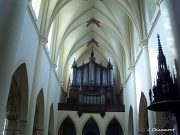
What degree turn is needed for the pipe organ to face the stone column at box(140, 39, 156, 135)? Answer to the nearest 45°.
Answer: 0° — it already faces it

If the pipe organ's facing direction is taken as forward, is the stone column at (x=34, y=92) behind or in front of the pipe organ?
in front

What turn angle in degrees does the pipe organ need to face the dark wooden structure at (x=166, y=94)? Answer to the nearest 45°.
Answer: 0° — it already faces it

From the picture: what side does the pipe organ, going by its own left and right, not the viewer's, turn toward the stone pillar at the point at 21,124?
front

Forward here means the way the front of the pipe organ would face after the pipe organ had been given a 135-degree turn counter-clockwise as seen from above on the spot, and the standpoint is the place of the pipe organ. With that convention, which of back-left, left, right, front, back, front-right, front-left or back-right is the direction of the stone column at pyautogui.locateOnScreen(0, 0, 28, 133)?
back-right

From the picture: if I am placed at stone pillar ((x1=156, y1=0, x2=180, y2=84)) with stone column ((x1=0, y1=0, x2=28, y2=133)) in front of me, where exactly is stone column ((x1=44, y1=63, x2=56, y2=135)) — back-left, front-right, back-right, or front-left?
front-right

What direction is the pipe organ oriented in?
toward the camera

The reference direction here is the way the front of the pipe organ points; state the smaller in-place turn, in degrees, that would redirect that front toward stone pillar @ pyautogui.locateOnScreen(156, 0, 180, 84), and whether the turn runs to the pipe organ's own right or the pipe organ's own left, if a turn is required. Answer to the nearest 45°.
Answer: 0° — it already faces it

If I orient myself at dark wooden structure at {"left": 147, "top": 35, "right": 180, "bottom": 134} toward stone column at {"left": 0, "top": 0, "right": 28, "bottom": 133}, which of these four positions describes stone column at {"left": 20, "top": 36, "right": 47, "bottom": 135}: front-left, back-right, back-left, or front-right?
front-right
